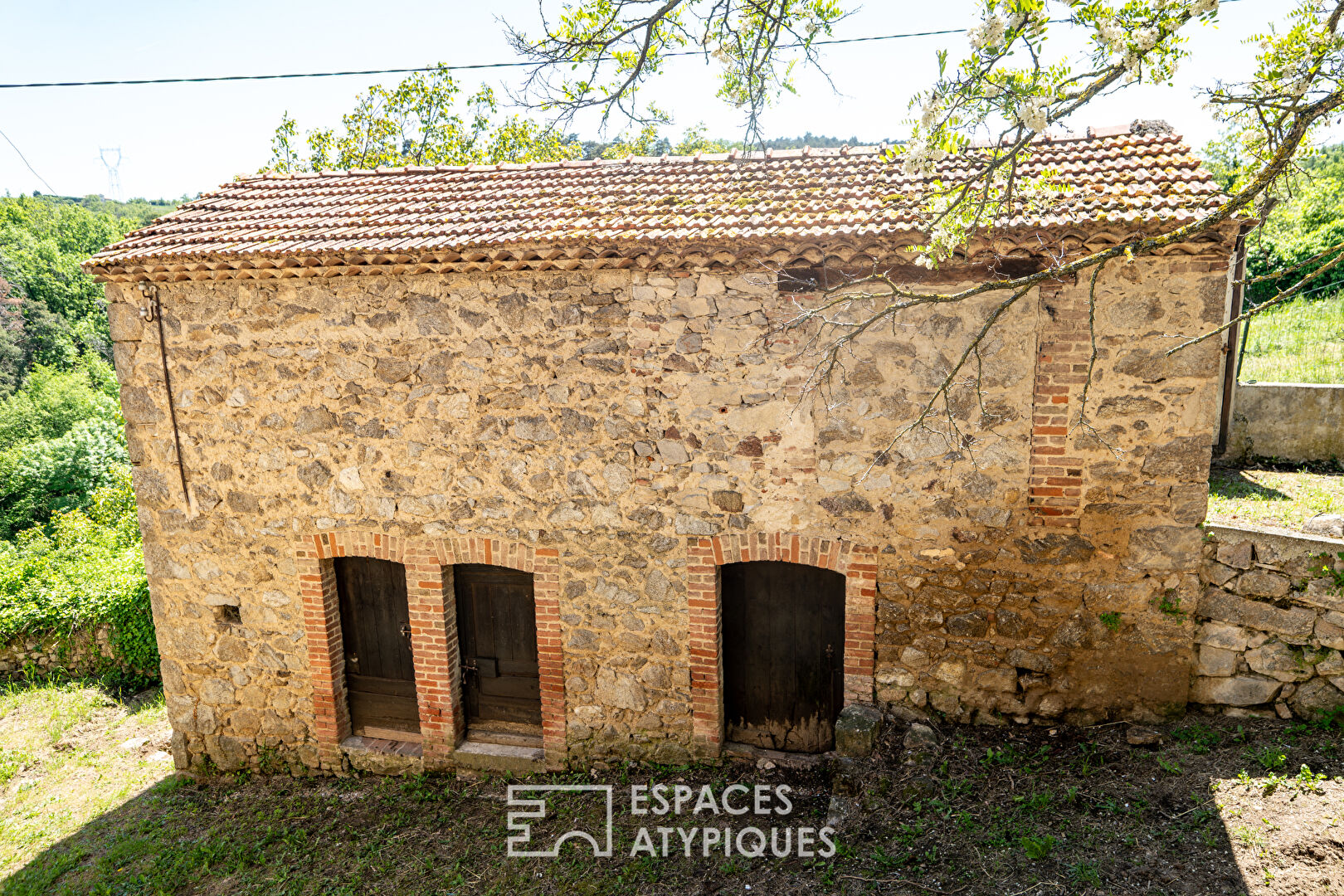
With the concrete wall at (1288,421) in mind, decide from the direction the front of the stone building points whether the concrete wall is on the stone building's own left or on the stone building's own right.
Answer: on the stone building's own left

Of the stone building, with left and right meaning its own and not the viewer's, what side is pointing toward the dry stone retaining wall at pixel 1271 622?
left

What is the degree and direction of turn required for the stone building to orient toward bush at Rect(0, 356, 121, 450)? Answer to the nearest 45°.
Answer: approximately 135° to its right

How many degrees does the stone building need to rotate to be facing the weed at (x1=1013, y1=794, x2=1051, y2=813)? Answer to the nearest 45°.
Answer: approximately 45° to its left

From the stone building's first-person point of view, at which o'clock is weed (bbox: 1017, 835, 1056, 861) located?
The weed is roughly at 10 o'clock from the stone building.

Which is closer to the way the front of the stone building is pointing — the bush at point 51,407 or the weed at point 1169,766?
the weed

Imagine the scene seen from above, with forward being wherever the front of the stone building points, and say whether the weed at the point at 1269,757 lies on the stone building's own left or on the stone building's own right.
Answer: on the stone building's own left

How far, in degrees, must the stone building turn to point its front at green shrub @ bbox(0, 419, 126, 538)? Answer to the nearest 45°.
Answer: approximately 135° to its right

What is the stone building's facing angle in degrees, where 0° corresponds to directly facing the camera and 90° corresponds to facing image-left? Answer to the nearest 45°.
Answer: approximately 0°
